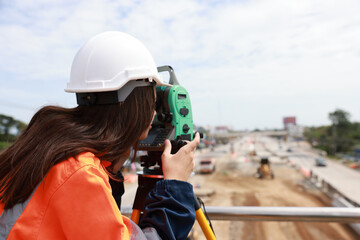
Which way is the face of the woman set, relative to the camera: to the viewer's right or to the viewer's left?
to the viewer's right

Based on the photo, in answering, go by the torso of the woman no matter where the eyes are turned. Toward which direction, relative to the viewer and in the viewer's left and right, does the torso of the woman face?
facing away from the viewer and to the right of the viewer
